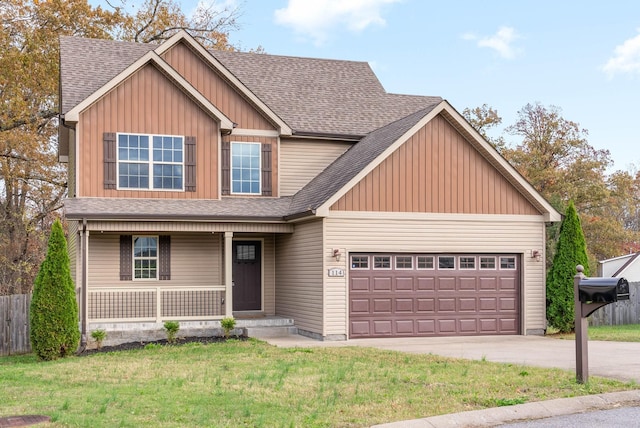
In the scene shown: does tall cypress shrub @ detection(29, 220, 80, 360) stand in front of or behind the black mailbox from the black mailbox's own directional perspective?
behind

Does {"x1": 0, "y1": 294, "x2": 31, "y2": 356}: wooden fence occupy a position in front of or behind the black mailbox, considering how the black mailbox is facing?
behind

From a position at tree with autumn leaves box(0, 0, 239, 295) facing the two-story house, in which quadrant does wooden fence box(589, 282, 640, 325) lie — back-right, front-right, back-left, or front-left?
front-left

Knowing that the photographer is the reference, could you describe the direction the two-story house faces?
facing the viewer

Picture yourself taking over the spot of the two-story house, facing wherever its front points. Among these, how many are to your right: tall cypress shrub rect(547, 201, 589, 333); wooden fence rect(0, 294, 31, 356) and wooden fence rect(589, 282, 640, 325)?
1

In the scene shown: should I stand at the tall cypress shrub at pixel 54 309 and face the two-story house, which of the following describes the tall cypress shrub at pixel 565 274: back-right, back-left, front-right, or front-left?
front-right

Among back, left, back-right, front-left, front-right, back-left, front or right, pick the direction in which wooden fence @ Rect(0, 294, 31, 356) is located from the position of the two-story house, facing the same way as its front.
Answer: right

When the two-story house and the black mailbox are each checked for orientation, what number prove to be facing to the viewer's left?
0

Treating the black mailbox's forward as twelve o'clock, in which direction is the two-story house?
The two-story house is roughly at 6 o'clock from the black mailbox.

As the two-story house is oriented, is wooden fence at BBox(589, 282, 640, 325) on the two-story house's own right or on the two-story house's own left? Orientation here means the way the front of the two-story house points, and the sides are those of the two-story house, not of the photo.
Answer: on the two-story house's own left

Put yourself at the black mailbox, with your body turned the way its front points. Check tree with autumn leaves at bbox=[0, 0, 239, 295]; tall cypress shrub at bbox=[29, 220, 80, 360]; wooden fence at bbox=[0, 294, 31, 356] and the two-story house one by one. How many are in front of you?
0

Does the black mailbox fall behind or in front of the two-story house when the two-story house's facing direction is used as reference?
in front

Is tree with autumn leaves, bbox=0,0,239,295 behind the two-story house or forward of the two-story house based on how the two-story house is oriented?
behind

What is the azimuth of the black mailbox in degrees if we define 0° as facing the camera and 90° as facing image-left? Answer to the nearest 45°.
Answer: approximately 315°

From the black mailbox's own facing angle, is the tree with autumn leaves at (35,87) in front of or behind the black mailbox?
behind

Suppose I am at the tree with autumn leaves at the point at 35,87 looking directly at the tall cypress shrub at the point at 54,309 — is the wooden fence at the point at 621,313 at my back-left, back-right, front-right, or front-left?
front-left

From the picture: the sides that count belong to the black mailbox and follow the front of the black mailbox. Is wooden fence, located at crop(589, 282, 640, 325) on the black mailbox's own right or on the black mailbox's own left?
on the black mailbox's own left
